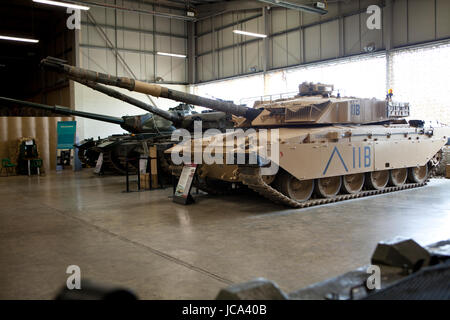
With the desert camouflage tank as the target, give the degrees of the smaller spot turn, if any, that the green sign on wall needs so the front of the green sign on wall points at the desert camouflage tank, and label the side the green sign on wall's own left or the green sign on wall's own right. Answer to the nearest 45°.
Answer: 0° — it already faces it

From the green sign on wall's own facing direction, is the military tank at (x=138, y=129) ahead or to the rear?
ahead

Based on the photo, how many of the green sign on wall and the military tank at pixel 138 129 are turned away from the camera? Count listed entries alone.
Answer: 0

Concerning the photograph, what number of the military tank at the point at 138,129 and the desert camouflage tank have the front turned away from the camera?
0

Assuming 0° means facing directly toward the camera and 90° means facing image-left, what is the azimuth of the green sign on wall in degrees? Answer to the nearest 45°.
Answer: approximately 0°

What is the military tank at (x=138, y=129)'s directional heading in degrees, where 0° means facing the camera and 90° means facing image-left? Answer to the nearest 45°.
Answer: approximately 45°

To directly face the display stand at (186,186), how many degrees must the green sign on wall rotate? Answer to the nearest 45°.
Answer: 0° — it already faces it

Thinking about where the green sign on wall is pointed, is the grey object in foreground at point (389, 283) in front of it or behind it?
in front

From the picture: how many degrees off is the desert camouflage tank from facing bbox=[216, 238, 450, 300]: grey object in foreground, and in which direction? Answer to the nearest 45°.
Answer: approximately 45° to its left
